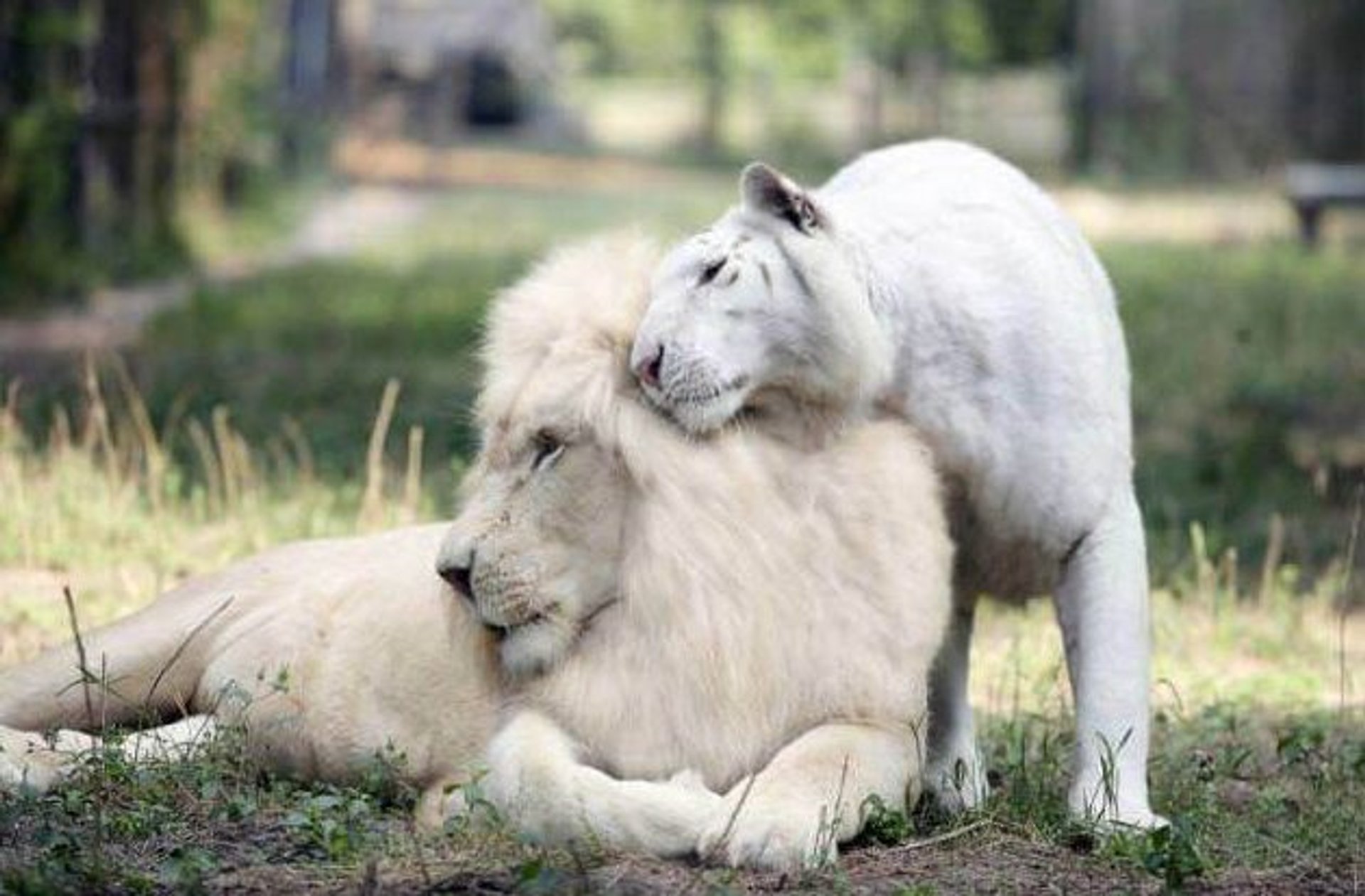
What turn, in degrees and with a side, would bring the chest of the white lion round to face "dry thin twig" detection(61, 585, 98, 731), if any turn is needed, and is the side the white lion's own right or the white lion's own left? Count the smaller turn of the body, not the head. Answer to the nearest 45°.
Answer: approximately 180°

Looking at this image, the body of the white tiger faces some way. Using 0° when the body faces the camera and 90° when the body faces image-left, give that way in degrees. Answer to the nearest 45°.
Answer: approximately 45°

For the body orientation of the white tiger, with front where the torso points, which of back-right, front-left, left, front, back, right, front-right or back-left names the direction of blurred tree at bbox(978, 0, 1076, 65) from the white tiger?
back-right

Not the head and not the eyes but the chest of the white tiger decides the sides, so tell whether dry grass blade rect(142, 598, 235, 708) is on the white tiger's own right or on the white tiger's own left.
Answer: on the white tiger's own right

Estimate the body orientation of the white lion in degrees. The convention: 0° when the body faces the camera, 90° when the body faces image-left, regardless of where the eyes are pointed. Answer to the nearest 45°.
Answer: approximately 315°

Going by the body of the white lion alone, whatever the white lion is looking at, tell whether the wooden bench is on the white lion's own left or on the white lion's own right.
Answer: on the white lion's own left

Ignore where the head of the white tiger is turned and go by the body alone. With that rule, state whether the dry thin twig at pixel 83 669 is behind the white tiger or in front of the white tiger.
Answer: in front

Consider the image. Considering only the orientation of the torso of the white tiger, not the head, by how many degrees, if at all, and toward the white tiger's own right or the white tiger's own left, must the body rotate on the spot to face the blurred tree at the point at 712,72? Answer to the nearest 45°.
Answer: approximately 135° to the white tiger's own right

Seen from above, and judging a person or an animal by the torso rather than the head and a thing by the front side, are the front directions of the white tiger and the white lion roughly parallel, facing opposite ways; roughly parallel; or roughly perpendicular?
roughly perpendicular
